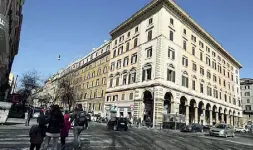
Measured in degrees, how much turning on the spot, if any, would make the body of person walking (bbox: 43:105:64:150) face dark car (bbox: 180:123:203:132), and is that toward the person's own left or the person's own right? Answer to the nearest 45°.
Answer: approximately 45° to the person's own right

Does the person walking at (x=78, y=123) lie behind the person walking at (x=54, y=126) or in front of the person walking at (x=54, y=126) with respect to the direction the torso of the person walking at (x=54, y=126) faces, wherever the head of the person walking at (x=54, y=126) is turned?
in front

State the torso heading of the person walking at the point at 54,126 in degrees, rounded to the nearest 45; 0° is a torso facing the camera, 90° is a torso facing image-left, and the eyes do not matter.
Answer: approximately 180°

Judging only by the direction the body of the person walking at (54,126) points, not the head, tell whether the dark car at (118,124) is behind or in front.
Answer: in front
